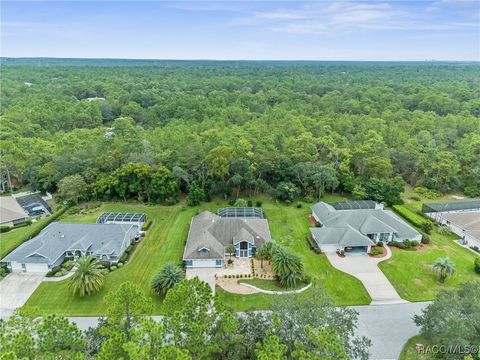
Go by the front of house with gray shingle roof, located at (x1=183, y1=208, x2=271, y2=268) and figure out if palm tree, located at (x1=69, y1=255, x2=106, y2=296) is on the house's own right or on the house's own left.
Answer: on the house's own right

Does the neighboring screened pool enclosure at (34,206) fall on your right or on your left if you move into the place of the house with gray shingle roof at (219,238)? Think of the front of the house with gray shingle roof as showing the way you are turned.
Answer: on your right

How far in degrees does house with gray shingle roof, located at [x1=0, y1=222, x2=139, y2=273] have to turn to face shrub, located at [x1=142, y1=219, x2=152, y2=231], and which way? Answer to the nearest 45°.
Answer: approximately 90° to its left

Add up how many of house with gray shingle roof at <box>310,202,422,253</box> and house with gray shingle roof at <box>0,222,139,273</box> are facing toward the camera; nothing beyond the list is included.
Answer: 2

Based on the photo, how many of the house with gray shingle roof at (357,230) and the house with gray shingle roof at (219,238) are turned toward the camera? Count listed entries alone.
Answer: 2

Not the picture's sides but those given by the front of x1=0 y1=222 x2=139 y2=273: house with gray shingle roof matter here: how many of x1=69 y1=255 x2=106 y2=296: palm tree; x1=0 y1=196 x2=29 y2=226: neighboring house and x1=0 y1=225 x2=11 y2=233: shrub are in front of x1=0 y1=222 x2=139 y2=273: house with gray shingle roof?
1

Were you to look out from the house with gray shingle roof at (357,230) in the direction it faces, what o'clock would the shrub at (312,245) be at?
The shrub is roughly at 2 o'clock from the house with gray shingle roof.

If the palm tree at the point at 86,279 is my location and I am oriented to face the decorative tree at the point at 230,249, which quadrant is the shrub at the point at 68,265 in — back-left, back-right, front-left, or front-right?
back-left

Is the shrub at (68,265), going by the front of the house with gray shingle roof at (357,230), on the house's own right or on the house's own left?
on the house's own right

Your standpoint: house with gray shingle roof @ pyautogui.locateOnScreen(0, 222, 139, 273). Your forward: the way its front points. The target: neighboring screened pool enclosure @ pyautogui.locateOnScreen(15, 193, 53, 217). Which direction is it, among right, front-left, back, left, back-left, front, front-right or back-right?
back

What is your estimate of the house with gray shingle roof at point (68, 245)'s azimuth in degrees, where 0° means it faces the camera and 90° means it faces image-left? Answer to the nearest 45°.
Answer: approximately 0°

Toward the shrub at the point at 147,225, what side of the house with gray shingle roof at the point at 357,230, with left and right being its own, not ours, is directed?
right
